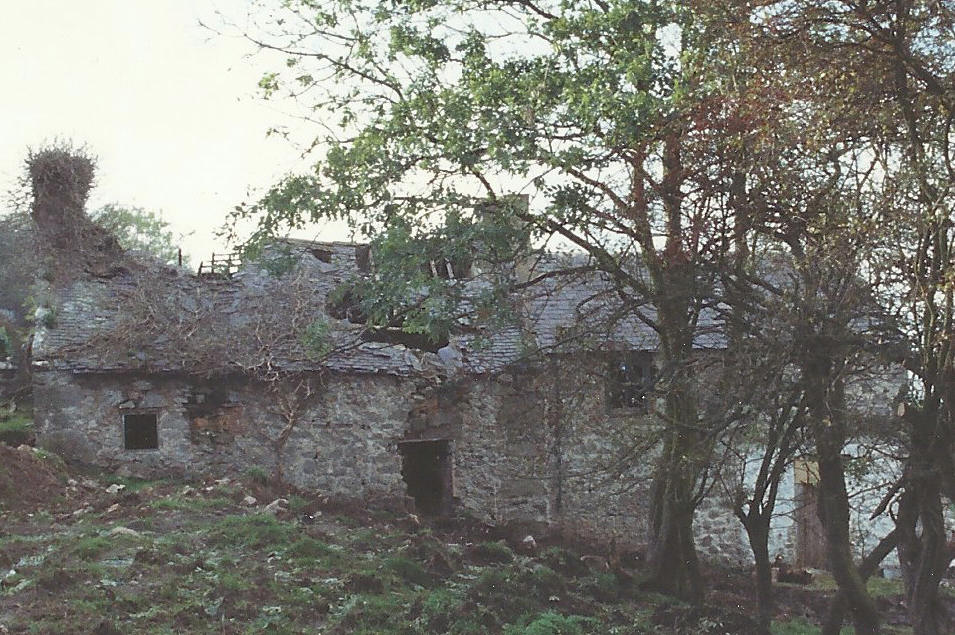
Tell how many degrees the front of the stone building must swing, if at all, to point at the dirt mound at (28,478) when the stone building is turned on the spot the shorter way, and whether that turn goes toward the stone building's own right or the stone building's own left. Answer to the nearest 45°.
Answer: approximately 45° to the stone building's own right

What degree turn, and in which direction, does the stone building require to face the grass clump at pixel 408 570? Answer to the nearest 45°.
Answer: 0° — it already faces it

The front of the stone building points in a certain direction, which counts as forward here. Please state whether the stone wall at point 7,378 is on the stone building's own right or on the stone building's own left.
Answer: on the stone building's own right

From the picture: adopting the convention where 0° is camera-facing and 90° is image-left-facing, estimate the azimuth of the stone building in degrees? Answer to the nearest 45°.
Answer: approximately 0°

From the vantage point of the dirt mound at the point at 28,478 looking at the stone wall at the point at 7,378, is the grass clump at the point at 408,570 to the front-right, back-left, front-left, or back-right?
back-right

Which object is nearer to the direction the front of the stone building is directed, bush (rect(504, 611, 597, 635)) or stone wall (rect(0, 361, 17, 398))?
the bush

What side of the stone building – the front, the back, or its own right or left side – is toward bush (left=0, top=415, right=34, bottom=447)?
right

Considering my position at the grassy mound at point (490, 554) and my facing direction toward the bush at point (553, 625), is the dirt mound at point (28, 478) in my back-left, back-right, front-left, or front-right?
back-right
